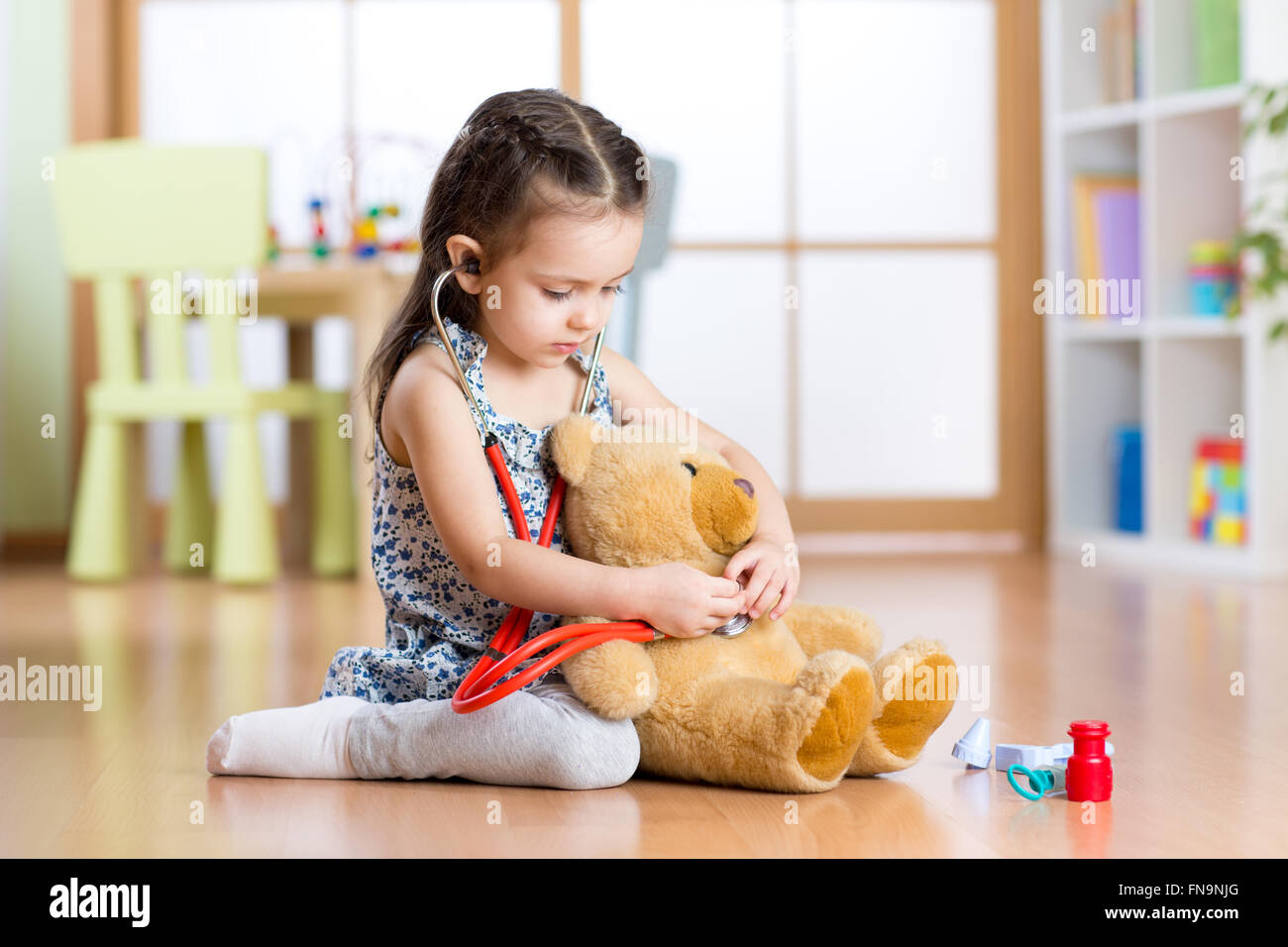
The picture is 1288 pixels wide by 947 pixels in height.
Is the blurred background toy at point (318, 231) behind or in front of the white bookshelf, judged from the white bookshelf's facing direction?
in front

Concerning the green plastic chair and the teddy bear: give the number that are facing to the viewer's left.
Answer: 0

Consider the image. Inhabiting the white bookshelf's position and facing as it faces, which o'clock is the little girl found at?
The little girl is roughly at 11 o'clock from the white bookshelf.

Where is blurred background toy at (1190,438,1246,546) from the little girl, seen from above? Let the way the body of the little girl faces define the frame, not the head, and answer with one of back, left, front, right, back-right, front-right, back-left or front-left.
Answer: left

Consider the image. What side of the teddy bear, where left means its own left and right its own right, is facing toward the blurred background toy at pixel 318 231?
back

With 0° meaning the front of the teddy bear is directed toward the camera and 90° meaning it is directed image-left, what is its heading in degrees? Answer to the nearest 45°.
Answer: approximately 315°

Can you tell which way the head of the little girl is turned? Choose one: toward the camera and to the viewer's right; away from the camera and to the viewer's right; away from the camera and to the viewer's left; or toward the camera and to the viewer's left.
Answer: toward the camera and to the viewer's right
